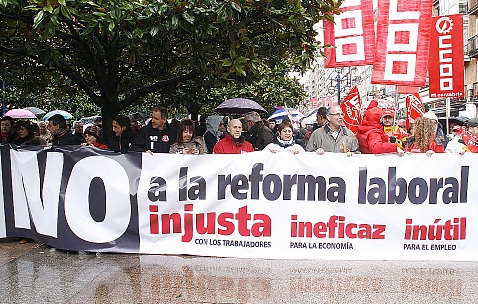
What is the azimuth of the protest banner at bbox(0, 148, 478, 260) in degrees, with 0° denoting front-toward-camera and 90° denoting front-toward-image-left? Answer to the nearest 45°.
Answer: approximately 0°
